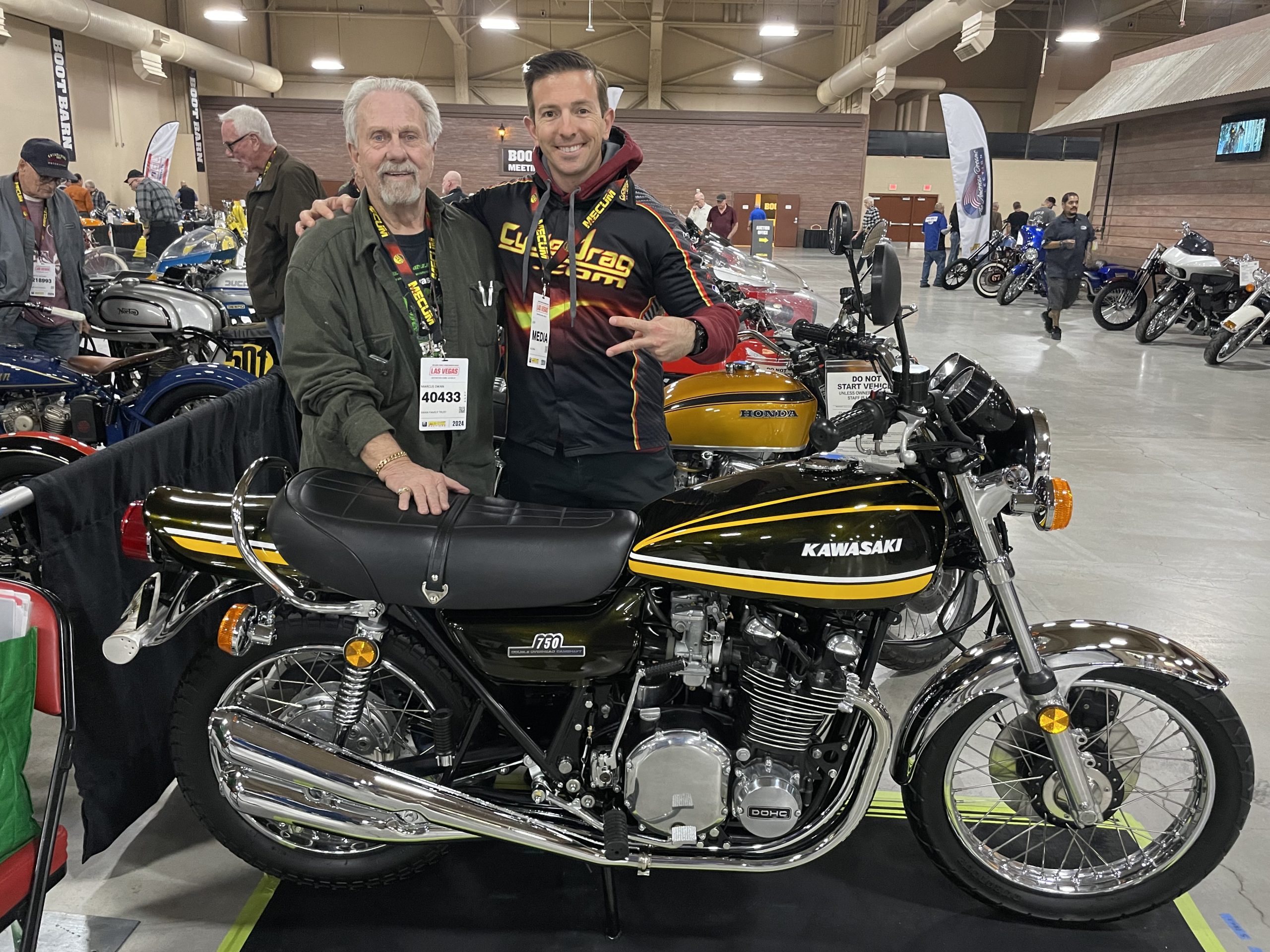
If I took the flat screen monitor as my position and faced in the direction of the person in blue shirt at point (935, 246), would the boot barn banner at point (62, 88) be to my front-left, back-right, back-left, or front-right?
front-left

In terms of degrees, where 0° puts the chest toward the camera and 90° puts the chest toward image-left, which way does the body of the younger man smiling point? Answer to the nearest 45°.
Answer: approximately 0°

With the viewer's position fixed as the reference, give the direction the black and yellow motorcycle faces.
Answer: facing to the right of the viewer

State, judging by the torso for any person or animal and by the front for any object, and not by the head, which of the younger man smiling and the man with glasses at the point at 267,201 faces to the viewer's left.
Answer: the man with glasses

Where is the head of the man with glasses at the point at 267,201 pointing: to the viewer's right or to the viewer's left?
to the viewer's left

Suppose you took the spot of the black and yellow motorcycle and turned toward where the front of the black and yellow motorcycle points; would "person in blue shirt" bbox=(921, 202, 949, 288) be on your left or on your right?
on your left

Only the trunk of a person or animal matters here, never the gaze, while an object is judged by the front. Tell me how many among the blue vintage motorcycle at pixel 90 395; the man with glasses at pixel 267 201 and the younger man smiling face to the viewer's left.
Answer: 2

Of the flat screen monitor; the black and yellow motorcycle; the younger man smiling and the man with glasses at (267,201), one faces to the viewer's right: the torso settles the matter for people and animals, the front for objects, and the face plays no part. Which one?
the black and yellow motorcycle

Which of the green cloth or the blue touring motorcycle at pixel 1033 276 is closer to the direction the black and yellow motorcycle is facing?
the blue touring motorcycle

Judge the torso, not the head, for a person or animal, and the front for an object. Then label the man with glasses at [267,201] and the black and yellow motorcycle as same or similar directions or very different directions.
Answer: very different directions

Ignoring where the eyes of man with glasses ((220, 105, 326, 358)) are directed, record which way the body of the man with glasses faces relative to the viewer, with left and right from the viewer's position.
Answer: facing to the left of the viewer

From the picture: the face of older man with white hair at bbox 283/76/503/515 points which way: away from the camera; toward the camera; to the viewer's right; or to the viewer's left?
toward the camera

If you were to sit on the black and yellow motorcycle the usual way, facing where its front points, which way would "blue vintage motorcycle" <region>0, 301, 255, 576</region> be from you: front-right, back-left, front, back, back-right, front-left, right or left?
back-left

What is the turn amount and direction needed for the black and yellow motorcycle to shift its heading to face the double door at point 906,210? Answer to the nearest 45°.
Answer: approximately 90° to its left

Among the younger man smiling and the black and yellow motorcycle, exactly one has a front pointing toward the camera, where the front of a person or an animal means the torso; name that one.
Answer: the younger man smiling
